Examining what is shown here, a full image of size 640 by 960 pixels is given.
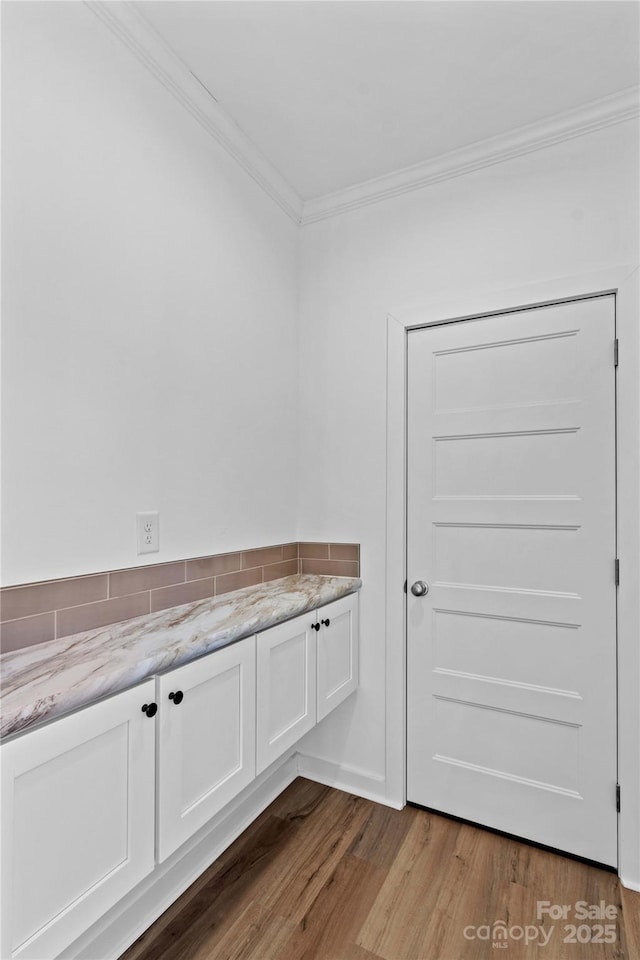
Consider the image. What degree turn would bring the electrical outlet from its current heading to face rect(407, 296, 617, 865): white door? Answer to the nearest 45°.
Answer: approximately 45° to its left

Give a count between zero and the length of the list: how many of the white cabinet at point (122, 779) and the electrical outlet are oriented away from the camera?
0

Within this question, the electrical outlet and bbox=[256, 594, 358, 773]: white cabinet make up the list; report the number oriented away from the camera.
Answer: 0

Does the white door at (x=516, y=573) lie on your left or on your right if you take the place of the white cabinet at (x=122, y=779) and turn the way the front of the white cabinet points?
on your left

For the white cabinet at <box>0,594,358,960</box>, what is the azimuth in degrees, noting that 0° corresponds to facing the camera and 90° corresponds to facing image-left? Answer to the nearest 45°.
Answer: approximately 315°
